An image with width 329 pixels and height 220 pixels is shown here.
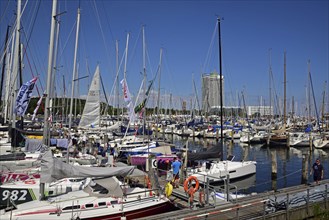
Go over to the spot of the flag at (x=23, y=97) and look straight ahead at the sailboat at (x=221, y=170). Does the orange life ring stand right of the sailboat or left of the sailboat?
right

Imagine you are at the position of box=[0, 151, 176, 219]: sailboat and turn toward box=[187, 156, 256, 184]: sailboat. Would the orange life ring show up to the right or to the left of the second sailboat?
right

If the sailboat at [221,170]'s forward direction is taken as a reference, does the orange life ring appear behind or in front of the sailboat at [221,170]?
behind

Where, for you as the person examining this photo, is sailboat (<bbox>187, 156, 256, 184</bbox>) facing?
facing away from the viewer and to the right of the viewer

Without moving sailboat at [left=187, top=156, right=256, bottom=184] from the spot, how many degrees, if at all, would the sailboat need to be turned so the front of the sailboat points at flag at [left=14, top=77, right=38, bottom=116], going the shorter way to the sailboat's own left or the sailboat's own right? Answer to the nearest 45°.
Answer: approximately 180°

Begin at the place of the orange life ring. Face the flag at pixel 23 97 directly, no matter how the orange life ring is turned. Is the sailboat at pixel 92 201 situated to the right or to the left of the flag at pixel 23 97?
left

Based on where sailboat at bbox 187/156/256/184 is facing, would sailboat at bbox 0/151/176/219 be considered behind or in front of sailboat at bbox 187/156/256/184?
behind
